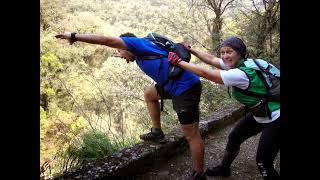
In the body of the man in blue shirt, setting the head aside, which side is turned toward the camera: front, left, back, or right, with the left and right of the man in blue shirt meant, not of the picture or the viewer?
left
